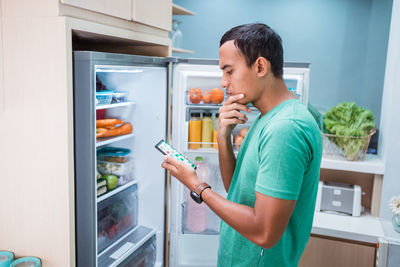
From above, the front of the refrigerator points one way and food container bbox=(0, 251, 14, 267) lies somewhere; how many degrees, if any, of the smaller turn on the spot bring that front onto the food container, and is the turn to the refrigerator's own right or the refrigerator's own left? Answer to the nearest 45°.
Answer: approximately 90° to the refrigerator's own right

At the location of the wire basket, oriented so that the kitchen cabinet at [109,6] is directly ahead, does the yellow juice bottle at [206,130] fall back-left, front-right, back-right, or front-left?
front-right

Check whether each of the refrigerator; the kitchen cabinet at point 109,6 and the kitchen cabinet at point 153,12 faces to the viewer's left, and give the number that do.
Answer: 0

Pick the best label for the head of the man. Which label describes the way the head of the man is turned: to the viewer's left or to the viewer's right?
to the viewer's left

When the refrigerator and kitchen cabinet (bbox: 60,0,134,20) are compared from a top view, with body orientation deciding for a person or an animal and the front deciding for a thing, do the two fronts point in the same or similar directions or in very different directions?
same or similar directions

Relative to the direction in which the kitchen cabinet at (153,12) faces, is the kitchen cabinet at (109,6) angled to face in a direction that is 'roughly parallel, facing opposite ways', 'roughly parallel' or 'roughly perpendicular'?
roughly parallel

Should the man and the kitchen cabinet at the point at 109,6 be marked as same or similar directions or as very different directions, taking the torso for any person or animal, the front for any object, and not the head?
very different directions

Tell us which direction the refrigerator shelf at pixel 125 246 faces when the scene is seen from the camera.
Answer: facing the viewer and to the right of the viewer

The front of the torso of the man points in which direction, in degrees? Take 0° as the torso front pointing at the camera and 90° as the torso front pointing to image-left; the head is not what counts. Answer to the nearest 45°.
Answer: approximately 90°

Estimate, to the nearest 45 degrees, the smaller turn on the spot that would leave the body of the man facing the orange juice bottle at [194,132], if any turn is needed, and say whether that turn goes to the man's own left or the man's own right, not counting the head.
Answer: approximately 90° to the man's own right

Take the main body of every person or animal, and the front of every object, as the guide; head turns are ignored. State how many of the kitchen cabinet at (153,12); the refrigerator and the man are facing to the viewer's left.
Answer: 1

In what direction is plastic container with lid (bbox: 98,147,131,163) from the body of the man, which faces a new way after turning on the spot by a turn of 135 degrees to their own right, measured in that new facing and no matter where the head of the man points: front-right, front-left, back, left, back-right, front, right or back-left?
left

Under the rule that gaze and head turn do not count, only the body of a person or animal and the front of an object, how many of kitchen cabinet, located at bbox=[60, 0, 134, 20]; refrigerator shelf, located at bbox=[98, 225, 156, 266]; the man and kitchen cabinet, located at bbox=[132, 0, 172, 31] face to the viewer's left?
1
